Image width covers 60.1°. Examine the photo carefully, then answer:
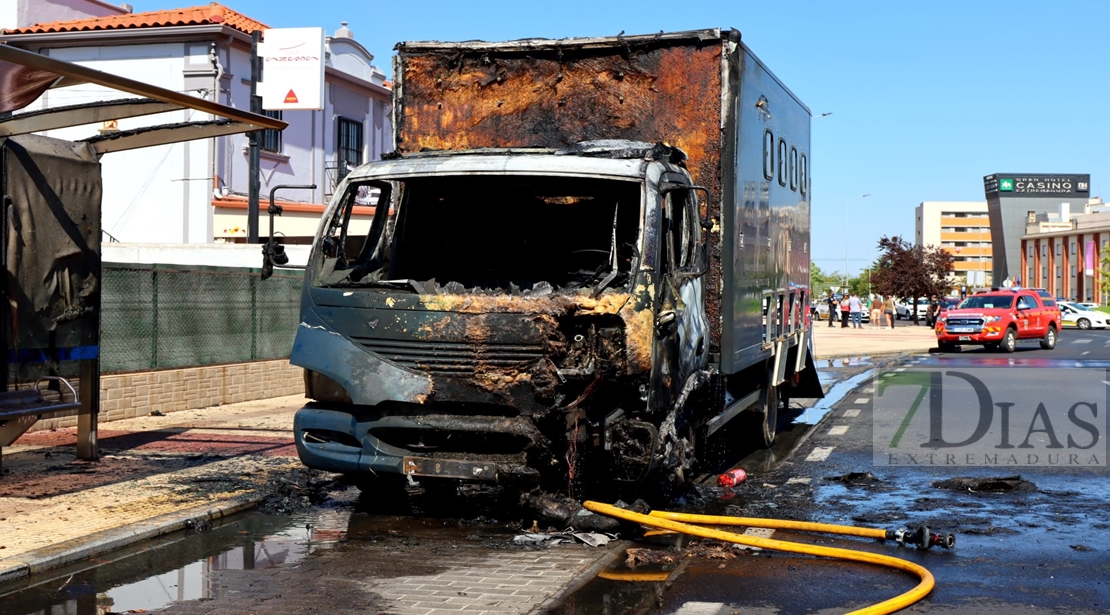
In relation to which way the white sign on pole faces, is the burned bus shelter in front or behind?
in front

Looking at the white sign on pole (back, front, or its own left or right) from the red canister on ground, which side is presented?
front

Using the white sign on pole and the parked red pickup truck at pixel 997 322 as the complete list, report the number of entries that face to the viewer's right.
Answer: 0

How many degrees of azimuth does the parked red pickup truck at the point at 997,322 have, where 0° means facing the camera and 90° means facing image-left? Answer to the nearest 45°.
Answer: approximately 45°

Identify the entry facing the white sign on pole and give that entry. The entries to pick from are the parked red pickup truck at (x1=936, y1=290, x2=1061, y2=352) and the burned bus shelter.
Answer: the parked red pickup truck

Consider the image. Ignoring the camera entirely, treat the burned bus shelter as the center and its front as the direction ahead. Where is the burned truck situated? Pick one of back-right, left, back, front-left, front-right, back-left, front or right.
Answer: front

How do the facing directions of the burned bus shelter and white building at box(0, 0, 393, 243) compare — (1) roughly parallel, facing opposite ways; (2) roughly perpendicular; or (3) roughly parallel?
roughly parallel

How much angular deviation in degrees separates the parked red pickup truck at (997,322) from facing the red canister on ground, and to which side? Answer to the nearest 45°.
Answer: approximately 45° to its left

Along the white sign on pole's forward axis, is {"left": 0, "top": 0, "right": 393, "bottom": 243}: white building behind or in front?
behind

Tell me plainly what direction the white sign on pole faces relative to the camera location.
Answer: facing the viewer

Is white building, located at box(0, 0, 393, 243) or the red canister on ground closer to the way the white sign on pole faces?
the red canister on ground

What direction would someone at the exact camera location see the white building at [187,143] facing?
facing the viewer and to the right of the viewer

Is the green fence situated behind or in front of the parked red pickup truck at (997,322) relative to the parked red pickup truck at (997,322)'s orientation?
in front

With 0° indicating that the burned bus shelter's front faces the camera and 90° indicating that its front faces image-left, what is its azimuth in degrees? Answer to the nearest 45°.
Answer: approximately 315°
